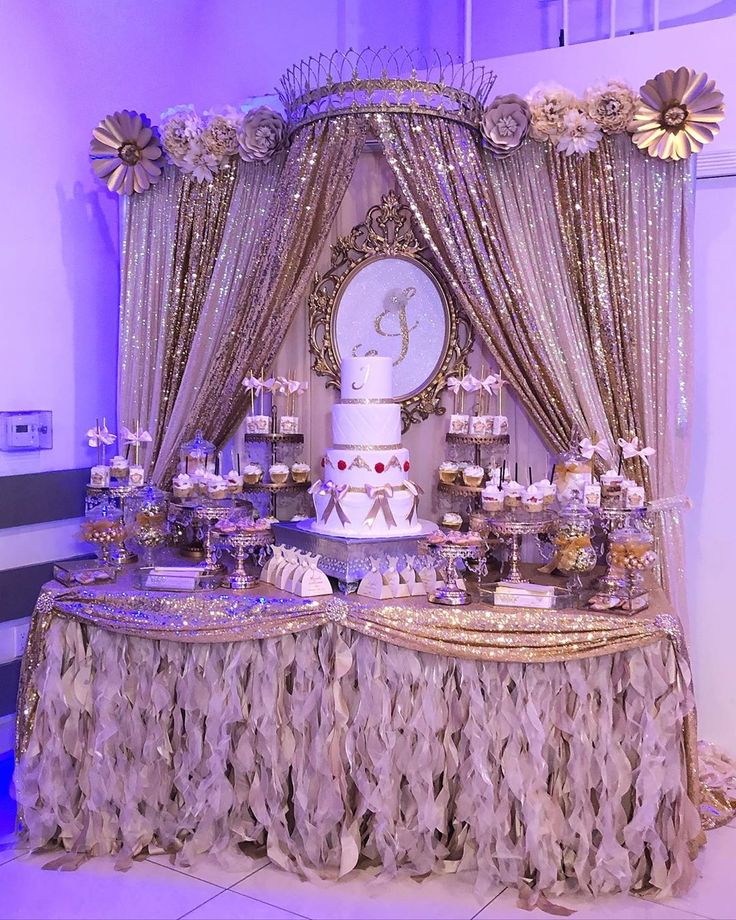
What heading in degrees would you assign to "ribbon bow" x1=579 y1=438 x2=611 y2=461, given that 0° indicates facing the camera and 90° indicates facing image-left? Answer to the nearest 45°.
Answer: approximately 0°

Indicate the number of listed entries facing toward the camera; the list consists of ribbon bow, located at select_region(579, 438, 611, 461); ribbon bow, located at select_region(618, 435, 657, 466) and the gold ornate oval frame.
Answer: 3

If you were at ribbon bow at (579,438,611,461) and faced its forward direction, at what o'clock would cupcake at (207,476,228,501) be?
The cupcake is roughly at 3 o'clock from the ribbon bow.

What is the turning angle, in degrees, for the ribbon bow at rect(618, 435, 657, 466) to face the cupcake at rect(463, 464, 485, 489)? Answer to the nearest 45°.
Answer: approximately 90° to its right

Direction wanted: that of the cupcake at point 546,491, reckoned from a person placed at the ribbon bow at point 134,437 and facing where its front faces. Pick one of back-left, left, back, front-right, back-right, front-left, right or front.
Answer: front-left

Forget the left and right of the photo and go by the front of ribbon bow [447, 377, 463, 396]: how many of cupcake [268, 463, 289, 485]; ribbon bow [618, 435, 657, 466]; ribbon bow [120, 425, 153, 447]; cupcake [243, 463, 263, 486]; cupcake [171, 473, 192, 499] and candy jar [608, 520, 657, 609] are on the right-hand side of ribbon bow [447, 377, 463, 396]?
4

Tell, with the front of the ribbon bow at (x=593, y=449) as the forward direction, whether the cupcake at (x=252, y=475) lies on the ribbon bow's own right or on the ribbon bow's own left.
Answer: on the ribbon bow's own right

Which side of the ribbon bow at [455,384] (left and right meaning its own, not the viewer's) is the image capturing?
front

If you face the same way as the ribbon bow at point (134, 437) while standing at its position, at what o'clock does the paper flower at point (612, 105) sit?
The paper flower is roughly at 10 o'clock from the ribbon bow.

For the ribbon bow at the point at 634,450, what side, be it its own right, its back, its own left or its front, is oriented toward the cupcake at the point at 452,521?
right

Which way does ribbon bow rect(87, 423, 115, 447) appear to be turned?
toward the camera

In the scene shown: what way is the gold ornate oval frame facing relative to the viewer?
toward the camera
